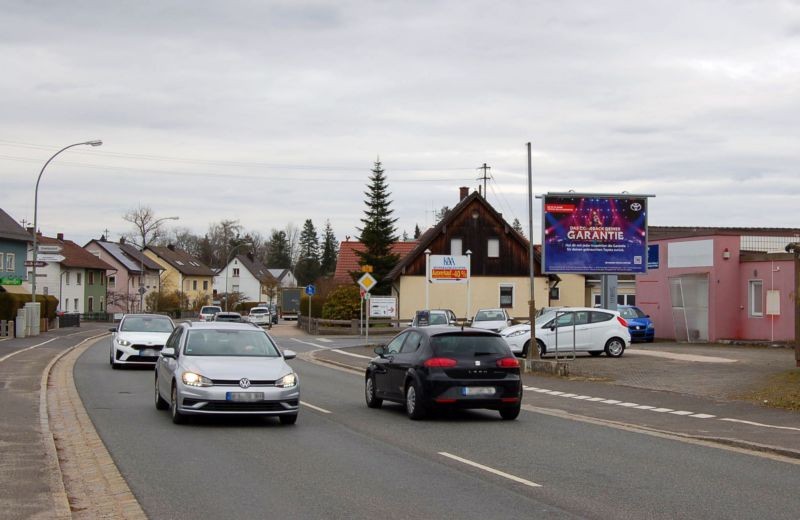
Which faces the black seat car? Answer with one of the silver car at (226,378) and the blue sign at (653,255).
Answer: the blue sign

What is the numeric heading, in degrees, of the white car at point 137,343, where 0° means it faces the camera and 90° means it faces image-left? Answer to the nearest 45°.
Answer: approximately 0°

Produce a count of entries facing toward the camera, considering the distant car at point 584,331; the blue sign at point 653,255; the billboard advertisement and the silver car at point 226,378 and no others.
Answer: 3

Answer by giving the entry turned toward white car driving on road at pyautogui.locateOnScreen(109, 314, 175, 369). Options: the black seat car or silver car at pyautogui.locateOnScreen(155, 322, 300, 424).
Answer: the black seat car

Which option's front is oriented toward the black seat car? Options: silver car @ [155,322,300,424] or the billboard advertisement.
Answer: the billboard advertisement

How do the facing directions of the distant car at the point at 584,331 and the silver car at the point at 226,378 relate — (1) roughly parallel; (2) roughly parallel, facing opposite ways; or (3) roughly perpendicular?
roughly perpendicular

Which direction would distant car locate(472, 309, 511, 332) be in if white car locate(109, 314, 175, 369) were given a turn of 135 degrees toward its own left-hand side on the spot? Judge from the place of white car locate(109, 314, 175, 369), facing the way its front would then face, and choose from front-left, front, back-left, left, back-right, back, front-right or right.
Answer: front

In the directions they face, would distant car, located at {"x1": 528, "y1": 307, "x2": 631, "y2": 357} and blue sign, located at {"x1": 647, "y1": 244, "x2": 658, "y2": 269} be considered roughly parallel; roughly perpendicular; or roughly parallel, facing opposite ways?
roughly perpendicular

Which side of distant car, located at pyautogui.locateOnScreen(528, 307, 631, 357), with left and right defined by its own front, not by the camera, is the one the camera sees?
left

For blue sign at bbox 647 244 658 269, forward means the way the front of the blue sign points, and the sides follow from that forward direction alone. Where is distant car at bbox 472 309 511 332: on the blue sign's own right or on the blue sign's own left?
on the blue sign's own right

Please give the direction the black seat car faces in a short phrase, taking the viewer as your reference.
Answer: facing away from the viewer and to the left of the viewer

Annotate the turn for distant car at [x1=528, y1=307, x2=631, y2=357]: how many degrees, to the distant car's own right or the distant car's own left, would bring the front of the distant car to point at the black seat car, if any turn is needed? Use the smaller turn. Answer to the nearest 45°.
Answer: approximately 90° to the distant car's own left

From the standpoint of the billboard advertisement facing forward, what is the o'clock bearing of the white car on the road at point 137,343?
The white car on the road is roughly at 2 o'clock from the billboard advertisement.
